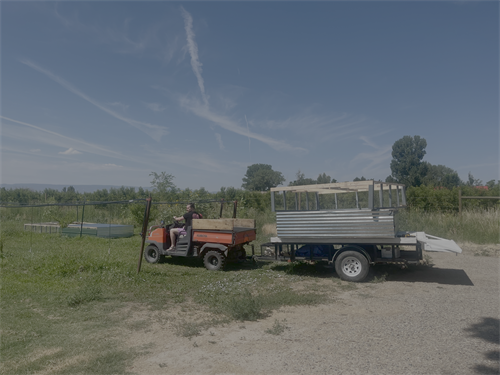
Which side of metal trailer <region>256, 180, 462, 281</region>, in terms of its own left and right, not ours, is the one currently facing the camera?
left

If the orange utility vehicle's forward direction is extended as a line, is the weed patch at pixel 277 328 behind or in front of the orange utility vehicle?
behind

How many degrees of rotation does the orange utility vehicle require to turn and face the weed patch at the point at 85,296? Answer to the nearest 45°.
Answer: approximately 90° to its left

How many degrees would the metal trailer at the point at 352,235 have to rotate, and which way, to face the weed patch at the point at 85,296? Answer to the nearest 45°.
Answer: approximately 45° to its left

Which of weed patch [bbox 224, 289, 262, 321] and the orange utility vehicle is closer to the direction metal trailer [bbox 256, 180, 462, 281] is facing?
the orange utility vehicle

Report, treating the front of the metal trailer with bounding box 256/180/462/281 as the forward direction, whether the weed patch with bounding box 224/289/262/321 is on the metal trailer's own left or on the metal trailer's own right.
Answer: on the metal trailer's own left

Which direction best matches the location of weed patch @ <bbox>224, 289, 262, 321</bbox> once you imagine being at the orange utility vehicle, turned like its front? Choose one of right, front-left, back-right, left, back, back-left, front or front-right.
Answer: back-left

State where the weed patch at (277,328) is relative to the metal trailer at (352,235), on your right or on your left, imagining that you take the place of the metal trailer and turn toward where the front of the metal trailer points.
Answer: on your left

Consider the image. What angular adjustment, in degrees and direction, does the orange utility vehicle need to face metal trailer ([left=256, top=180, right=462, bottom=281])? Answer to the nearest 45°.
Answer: approximately 180°

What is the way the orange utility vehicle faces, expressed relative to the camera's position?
facing away from the viewer and to the left of the viewer

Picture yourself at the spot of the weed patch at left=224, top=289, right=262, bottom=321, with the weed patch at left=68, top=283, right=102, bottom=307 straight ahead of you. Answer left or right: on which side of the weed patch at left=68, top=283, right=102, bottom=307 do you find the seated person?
right

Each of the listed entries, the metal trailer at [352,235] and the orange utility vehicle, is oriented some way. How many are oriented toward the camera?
0
